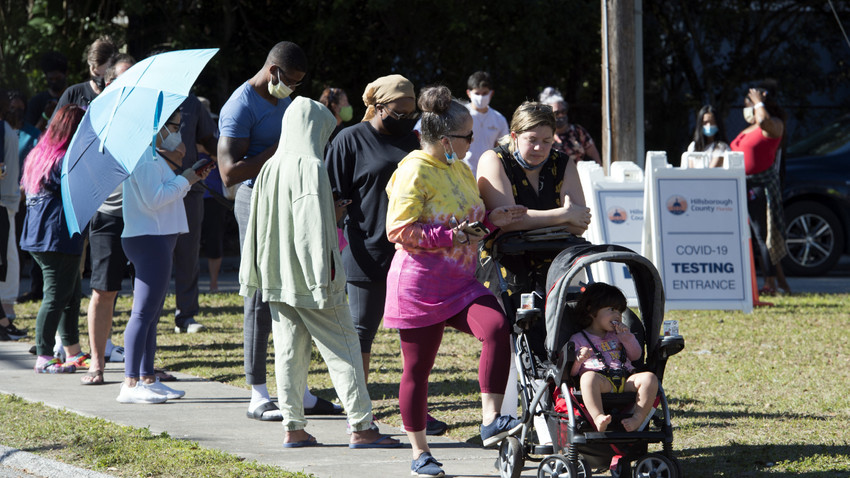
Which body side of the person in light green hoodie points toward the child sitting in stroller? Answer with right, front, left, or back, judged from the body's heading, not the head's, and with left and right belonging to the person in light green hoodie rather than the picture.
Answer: right

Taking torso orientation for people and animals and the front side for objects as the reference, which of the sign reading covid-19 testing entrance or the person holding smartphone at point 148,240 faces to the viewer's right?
the person holding smartphone

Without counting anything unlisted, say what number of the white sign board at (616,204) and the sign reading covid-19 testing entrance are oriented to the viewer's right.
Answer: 0

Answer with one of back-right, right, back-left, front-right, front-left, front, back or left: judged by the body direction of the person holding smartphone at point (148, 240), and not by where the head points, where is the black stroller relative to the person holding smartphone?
front-right

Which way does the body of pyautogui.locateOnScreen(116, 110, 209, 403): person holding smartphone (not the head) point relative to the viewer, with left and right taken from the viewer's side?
facing to the right of the viewer

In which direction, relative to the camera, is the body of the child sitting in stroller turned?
toward the camera

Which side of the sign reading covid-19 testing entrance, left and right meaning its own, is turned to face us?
front

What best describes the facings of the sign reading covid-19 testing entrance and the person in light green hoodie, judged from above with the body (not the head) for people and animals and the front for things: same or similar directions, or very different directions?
very different directions

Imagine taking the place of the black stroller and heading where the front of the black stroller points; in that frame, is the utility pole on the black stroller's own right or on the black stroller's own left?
on the black stroller's own left

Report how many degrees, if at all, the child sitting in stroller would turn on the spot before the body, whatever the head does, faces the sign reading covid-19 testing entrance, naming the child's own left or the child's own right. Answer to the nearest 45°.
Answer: approximately 180°

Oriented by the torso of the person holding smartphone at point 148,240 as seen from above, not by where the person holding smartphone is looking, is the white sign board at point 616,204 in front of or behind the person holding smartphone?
in front

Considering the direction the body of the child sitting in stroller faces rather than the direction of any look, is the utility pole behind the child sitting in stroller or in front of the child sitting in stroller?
behind
